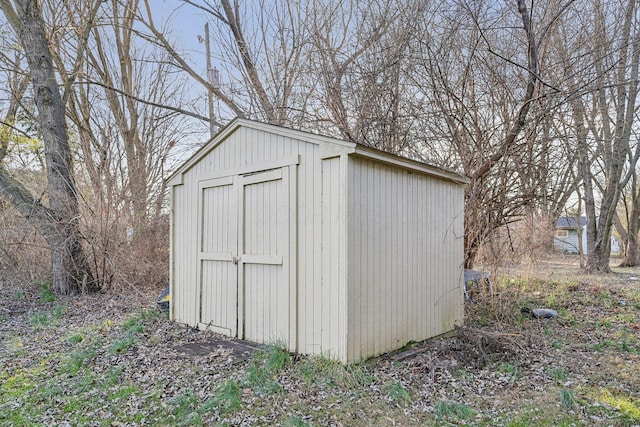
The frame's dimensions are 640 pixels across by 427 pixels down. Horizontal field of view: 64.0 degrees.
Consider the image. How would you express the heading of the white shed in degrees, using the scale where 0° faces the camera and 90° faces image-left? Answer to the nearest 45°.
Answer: approximately 45°

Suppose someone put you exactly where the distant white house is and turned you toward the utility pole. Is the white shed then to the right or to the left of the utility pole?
left

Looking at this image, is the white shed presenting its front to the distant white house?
no

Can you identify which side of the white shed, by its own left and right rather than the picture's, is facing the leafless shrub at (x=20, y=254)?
right

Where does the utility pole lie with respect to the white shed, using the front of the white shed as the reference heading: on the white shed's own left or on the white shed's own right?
on the white shed's own right

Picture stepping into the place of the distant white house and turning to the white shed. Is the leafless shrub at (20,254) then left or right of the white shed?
right

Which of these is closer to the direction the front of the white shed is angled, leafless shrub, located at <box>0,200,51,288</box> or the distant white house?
the leafless shrub
